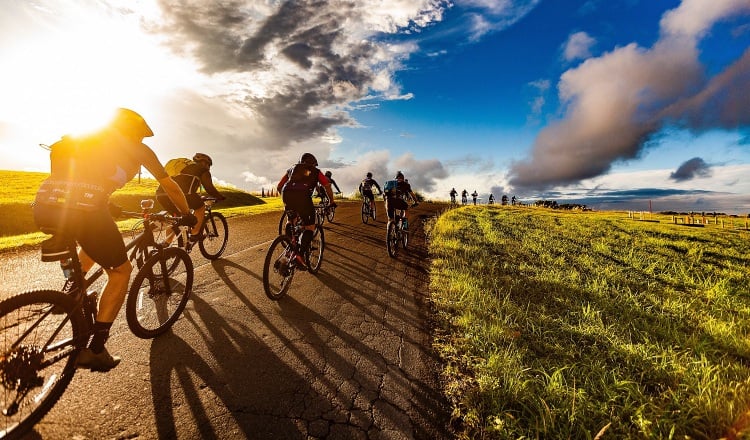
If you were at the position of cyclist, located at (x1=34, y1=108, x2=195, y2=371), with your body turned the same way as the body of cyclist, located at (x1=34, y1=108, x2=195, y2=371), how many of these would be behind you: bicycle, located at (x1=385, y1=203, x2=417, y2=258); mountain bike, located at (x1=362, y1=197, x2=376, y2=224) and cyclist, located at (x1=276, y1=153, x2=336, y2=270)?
0

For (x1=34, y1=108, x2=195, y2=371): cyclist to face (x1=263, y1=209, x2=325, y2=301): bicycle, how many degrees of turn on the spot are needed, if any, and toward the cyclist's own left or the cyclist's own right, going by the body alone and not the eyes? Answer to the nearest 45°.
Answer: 0° — they already face it

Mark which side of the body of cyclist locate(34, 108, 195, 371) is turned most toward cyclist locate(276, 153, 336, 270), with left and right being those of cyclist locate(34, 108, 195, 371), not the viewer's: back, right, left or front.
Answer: front

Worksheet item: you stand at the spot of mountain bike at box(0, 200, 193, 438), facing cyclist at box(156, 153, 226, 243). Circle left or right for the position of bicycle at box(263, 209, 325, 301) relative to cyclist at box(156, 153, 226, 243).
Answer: right

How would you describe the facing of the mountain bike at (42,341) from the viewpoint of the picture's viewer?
facing away from the viewer and to the right of the viewer

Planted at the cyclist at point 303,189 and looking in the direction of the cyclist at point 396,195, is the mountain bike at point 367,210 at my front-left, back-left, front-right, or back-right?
front-left

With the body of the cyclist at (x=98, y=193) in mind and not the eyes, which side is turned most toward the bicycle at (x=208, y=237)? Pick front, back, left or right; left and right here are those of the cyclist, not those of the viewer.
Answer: front

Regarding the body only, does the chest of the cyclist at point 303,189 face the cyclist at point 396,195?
yes

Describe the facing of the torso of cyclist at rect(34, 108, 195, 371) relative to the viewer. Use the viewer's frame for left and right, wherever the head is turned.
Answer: facing away from the viewer and to the right of the viewer

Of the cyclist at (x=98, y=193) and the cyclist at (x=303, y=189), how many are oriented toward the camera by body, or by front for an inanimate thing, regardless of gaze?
0

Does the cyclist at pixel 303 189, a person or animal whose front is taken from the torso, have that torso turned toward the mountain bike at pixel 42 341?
no

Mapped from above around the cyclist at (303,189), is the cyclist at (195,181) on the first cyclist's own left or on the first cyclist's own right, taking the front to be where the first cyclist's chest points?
on the first cyclist's own left

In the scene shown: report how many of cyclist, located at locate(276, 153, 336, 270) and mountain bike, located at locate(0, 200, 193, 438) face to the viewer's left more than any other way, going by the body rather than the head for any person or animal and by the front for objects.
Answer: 0

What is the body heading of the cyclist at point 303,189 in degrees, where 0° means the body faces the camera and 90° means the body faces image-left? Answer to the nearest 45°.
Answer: approximately 225°

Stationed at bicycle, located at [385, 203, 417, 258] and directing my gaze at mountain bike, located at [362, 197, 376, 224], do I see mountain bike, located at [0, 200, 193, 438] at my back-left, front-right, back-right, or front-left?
back-left

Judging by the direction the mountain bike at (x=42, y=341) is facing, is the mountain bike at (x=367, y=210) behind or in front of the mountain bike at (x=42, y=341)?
in front

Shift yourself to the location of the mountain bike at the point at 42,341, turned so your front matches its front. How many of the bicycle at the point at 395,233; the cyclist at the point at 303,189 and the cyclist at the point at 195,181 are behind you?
0
